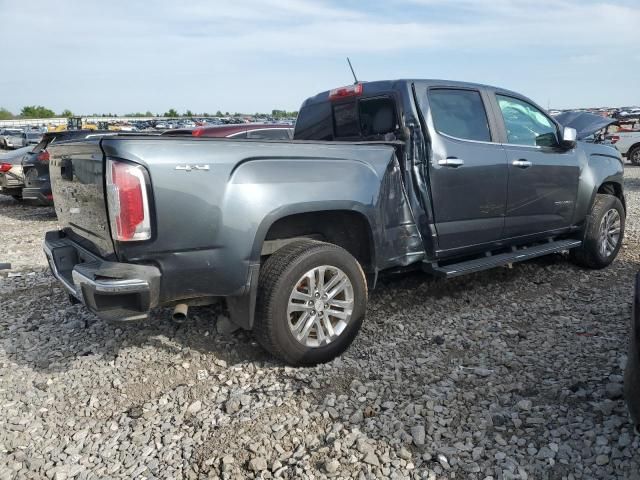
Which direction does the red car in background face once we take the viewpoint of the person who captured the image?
facing away from the viewer and to the right of the viewer

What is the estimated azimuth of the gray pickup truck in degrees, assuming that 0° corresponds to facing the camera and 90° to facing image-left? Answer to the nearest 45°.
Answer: approximately 225°

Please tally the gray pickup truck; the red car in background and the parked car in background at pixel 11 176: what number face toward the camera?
0

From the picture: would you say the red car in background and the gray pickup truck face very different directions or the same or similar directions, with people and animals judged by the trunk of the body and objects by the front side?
same or similar directions

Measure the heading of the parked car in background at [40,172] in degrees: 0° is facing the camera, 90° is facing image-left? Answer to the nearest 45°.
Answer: approximately 225°

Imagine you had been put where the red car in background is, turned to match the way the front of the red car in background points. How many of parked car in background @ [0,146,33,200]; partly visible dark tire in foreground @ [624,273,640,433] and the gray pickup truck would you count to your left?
1

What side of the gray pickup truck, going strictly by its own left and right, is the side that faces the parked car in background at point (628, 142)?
front

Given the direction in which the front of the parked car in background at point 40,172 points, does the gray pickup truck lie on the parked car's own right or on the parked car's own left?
on the parked car's own right

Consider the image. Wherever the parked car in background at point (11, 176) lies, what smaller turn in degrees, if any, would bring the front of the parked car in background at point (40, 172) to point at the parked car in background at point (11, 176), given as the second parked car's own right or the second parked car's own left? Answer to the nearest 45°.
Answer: approximately 45° to the second parked car's own left

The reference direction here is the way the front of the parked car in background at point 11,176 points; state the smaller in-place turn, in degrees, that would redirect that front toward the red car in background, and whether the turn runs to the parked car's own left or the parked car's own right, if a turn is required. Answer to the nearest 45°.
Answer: approximately 90° to the parked car's own right

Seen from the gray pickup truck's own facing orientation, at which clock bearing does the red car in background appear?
The red car in background is roughly at 10 o'clock from the gray pickup truck.

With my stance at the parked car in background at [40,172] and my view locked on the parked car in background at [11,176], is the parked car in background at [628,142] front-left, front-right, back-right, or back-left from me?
back-right

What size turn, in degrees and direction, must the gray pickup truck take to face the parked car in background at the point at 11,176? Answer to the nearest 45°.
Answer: approximately 90° to its left

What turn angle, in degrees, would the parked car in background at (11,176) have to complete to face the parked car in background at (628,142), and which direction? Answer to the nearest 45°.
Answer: approximately 45° to its right

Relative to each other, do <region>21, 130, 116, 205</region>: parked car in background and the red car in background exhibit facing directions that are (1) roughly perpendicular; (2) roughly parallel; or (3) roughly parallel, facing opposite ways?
roughly parallel

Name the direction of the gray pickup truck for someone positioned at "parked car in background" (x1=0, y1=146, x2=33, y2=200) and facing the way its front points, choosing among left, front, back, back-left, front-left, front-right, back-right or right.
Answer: back-right

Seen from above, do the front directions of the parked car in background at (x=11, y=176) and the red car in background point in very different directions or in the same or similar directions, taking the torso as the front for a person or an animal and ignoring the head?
same or similar directions

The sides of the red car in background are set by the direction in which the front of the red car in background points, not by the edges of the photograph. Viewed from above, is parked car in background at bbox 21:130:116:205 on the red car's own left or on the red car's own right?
on the red car's own left

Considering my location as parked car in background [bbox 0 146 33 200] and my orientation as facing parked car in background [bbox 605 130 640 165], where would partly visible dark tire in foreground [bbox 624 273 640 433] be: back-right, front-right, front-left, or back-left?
front-right
